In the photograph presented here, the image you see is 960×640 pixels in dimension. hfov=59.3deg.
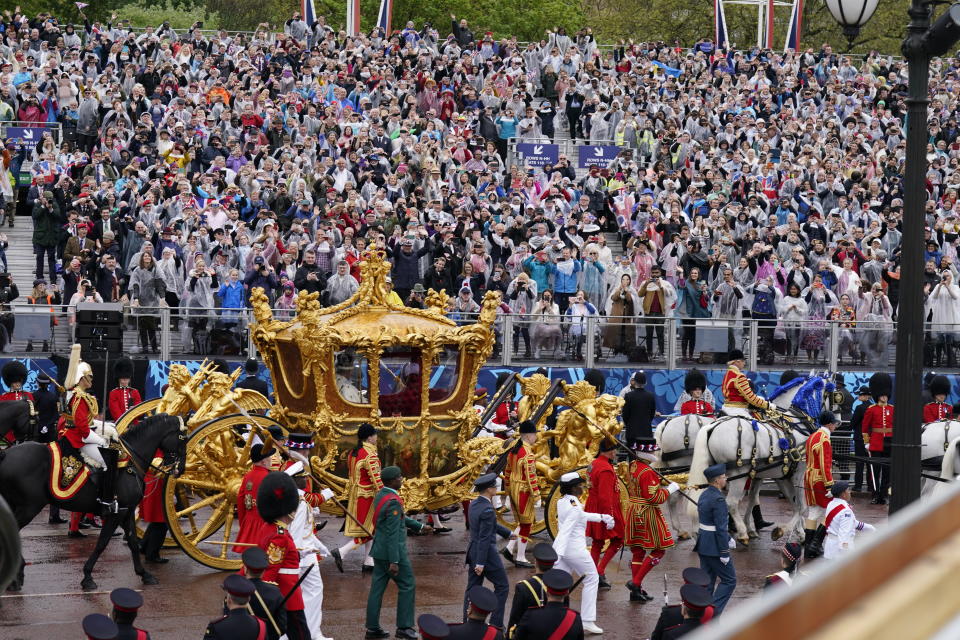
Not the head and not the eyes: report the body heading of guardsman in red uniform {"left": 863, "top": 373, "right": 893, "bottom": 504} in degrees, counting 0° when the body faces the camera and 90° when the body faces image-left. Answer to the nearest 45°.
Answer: approximately 0°

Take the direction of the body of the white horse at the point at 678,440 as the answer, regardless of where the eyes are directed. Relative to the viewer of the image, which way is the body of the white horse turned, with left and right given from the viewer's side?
facing to the right of the viewer

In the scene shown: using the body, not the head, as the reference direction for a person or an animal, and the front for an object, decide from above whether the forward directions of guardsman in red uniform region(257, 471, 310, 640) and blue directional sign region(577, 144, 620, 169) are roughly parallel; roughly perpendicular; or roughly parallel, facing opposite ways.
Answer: roughly perpendicular

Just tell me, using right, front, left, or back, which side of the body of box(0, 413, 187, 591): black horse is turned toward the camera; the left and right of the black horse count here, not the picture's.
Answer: right

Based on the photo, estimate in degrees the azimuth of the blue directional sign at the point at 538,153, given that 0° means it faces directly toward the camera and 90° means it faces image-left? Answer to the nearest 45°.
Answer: approximately 0°

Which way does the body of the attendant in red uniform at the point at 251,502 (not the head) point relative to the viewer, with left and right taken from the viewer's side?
facing to the right of the viewer
